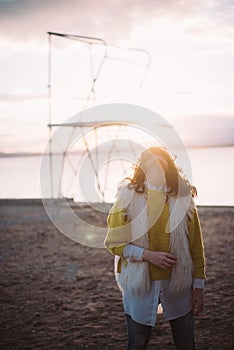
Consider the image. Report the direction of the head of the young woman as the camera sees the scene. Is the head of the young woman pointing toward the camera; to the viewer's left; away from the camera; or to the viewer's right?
toward the camera

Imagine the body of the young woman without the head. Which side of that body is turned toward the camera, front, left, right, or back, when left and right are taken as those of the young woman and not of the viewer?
front
